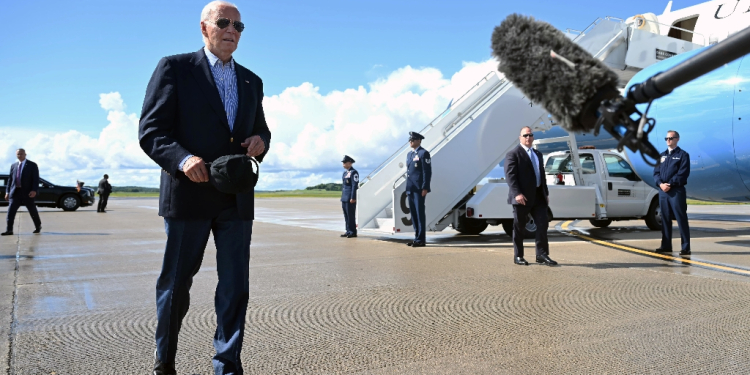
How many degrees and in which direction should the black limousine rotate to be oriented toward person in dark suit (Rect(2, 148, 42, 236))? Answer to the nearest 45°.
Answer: approximately 90° to its right

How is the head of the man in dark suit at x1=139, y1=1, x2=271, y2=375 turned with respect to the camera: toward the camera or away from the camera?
toward the camera

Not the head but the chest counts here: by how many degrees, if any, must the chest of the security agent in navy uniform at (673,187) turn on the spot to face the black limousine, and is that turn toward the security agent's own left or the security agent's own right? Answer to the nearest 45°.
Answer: approximately 45° to the security agent's own right

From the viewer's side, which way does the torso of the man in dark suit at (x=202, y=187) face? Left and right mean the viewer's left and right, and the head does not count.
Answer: facing the viewer and to the right of the viewer

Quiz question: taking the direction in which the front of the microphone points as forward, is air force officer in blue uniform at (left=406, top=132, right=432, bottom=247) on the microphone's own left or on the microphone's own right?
on the microphone's own right

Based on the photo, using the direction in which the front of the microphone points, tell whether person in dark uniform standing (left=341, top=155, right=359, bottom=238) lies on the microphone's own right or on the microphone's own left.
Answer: on the microphone's own right

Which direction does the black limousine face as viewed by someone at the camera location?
facing to the right of the viewer

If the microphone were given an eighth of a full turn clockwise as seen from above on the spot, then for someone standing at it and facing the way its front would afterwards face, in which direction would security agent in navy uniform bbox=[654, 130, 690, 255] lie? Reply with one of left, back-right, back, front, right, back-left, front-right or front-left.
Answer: front-right

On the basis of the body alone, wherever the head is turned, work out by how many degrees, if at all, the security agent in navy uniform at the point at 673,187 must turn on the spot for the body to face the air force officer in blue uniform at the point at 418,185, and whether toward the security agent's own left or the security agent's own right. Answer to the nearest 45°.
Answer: approximately 45° to the security agent's own right

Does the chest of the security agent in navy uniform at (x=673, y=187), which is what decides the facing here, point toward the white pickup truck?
no

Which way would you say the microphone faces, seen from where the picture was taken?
facing to the left of the viewer

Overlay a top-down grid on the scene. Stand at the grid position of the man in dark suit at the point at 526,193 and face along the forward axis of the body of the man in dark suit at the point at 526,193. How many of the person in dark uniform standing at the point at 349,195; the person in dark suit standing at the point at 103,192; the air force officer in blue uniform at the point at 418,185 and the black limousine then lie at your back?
4

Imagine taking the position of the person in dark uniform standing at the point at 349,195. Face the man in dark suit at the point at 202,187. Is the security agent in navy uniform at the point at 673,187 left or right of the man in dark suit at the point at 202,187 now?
left

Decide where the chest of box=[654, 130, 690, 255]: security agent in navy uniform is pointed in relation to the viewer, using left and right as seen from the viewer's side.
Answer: facing the viewer and to the left of the viewer

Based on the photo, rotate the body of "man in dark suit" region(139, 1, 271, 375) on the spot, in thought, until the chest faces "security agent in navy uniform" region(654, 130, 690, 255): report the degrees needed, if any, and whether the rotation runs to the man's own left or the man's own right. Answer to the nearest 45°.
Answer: approximately 90° to the man's own left

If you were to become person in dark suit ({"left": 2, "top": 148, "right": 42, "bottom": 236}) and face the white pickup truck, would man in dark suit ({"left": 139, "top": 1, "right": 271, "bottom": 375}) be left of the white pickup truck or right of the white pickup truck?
right
